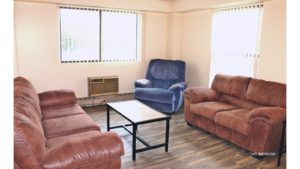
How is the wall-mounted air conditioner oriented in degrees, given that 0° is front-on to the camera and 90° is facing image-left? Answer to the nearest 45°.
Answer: approximately 0°

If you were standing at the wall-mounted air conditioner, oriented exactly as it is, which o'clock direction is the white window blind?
The white window blind is roughly at 10 o'clock from the wall-mounted air conditioner.

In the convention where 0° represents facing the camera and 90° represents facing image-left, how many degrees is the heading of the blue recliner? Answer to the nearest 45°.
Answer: approximately 45°

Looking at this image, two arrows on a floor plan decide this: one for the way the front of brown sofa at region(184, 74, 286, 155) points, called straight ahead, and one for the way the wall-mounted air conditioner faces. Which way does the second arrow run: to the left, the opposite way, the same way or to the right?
to the left

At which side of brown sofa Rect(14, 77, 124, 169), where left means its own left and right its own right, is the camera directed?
right

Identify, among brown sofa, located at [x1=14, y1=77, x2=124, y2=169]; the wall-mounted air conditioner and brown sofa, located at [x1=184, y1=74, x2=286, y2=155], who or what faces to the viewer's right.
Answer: brown sofa, located at [x1=14, y1=77, x2=124, y2=169]

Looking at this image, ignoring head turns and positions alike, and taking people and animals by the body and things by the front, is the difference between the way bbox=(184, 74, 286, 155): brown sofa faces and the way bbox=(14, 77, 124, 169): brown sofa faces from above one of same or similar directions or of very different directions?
very different directions
